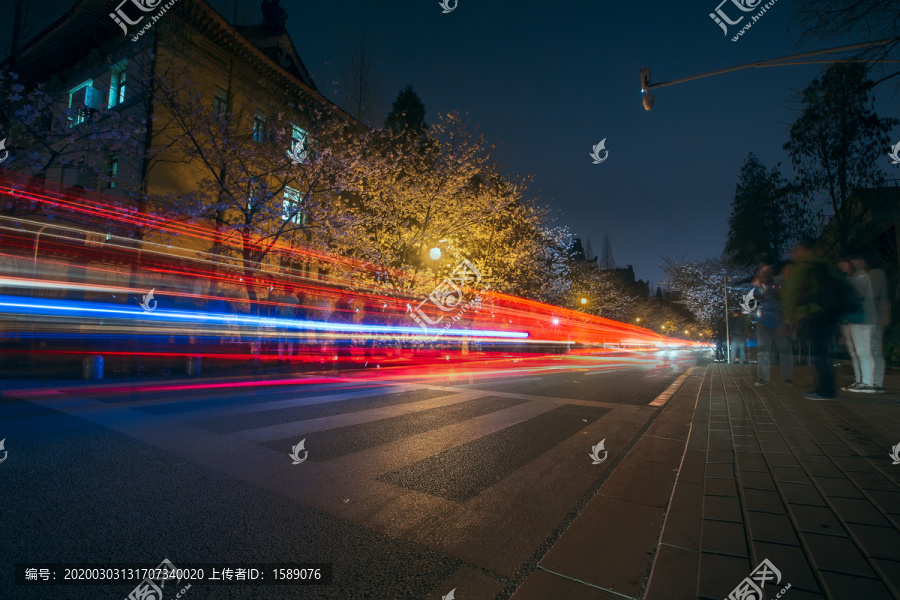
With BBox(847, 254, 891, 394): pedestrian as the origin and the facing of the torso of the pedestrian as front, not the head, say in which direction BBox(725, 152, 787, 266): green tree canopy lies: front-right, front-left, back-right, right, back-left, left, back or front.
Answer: right

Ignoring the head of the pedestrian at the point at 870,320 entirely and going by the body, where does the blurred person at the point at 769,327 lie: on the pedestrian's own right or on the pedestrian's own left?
on the pedestrian's own right

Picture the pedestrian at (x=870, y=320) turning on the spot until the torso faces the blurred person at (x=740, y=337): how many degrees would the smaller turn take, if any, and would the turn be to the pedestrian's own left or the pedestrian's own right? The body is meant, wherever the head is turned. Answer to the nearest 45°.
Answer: approximately 90° to the pedestrian's own right

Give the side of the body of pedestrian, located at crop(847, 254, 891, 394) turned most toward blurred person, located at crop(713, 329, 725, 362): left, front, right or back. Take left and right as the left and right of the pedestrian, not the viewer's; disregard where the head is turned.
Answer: right

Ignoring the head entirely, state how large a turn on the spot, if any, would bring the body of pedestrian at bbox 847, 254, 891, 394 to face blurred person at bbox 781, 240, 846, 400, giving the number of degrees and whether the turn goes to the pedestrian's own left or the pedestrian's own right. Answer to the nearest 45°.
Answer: approximately 45° to the pedestrian's own left

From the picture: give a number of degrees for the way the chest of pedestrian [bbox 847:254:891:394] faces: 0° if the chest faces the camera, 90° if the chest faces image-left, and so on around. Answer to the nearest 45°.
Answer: approximately 90°
